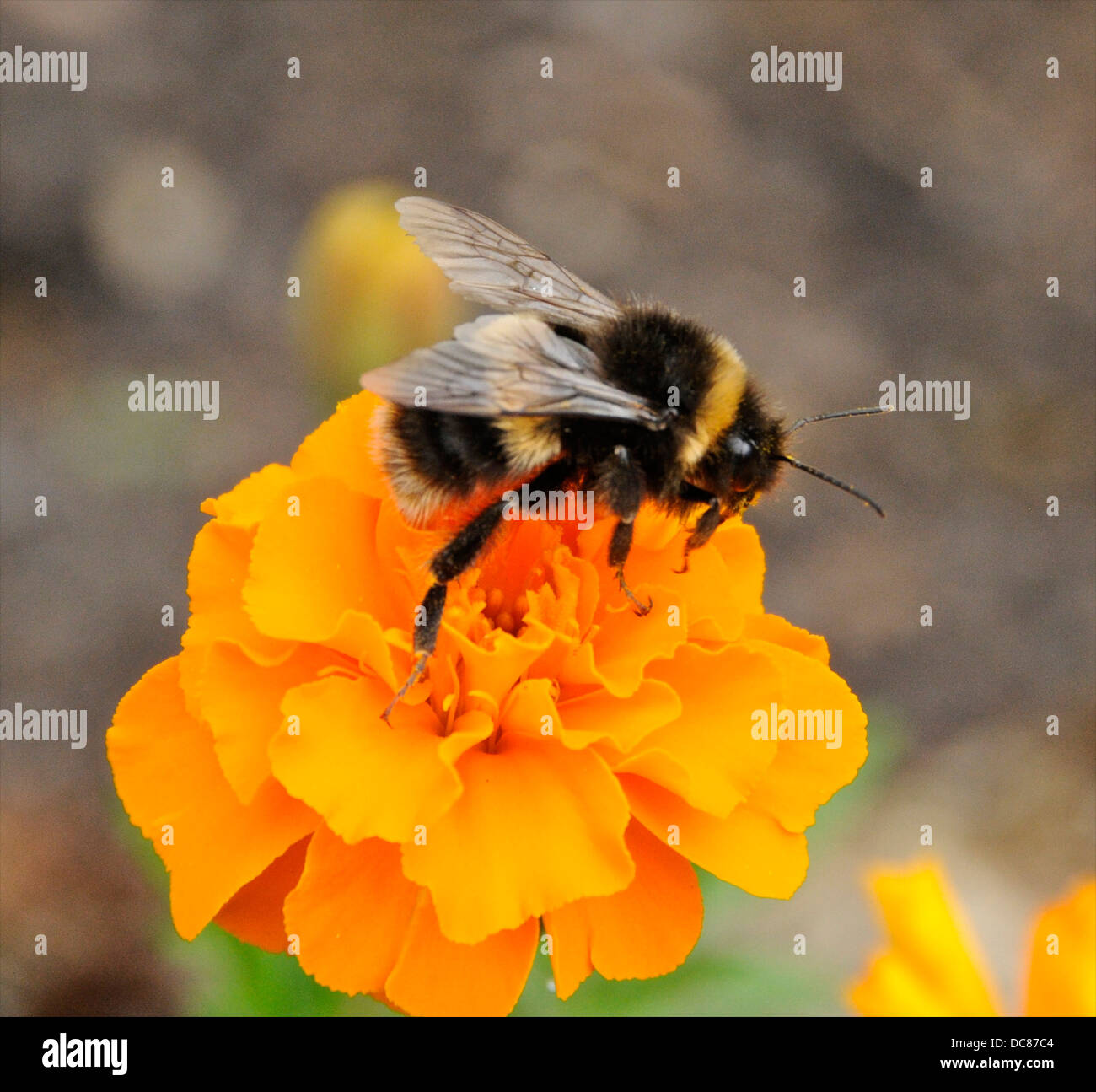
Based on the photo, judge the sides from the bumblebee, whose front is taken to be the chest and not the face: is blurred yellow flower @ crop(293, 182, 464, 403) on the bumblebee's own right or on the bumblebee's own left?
on the bumblebee's own left

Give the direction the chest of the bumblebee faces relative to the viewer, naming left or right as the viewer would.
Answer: facing to the right of the viewer
